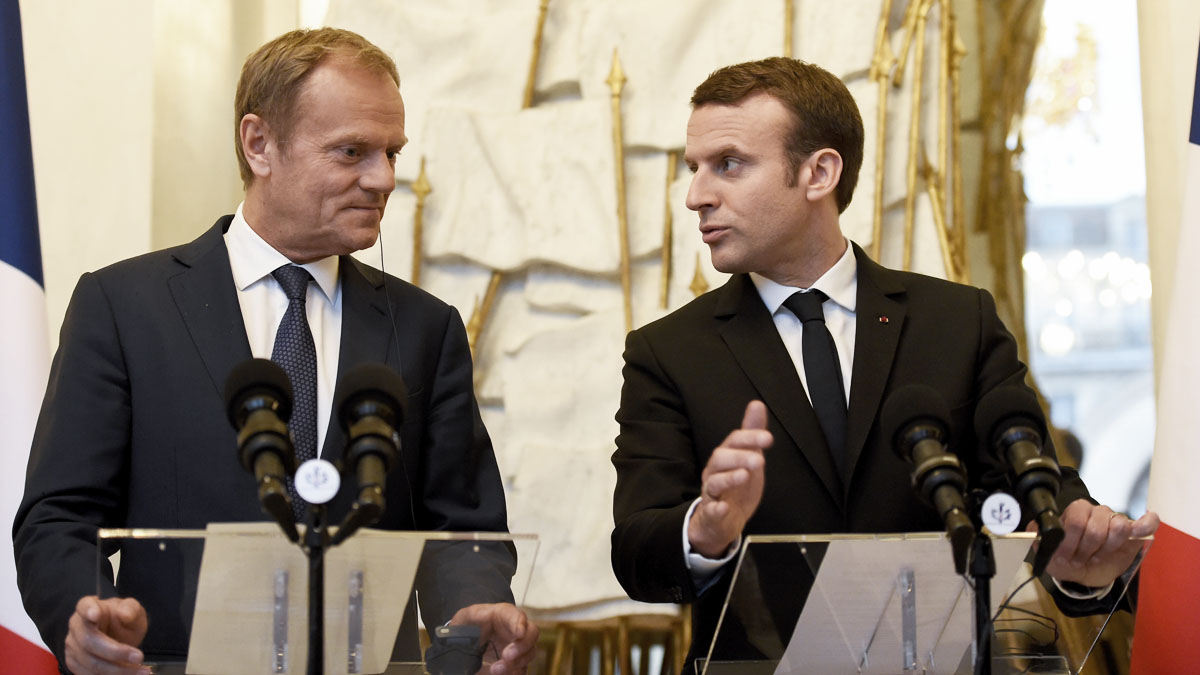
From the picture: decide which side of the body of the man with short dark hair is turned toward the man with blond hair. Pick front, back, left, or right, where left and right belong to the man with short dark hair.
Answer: right

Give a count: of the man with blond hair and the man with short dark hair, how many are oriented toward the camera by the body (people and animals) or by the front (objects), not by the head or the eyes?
2

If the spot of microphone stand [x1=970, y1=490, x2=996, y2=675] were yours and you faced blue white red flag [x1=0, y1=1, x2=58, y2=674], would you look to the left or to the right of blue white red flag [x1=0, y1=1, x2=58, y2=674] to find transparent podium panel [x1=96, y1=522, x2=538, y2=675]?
left

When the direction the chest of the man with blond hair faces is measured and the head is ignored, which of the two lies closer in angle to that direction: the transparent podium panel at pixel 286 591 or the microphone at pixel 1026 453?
the transparent podium panel

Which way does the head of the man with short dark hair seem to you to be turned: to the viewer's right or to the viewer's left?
to the viewer's left

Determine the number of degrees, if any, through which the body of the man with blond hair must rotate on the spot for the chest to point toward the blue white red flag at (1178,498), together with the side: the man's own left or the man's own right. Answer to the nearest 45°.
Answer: approximately 90° to the man's own left

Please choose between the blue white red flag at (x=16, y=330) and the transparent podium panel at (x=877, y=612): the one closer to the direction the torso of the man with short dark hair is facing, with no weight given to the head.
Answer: the transparent podium panel

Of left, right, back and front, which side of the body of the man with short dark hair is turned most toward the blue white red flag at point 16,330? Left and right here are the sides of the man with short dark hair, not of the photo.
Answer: right

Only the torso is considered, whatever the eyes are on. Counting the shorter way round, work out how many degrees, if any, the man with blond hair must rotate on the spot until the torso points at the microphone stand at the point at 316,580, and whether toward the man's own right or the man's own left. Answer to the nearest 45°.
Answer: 0° — they already face it

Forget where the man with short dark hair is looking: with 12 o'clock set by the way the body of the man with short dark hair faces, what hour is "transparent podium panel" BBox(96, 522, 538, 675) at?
The transparent podium panel is roughly at 1 o'clock from the man with short dark hair.

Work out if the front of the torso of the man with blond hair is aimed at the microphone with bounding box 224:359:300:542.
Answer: yes

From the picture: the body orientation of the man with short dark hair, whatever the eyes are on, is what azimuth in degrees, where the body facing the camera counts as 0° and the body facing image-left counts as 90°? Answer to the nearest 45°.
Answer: approximately 0°
